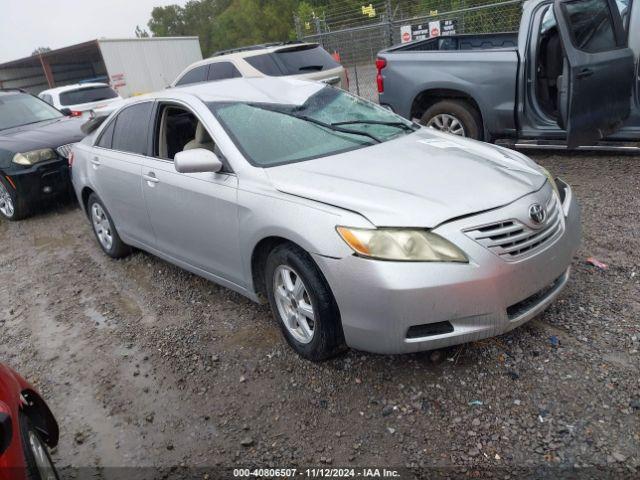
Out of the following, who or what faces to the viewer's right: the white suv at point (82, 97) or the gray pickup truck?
the gray pickup truck

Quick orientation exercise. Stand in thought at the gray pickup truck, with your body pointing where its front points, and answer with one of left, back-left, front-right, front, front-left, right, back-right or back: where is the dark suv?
back

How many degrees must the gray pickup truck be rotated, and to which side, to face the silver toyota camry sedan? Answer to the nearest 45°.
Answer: approximately 90° to its right

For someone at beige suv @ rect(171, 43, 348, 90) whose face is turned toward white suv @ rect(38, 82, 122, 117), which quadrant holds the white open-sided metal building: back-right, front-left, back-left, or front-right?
front-right

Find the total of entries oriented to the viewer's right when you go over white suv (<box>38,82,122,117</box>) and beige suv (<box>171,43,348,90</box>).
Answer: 0

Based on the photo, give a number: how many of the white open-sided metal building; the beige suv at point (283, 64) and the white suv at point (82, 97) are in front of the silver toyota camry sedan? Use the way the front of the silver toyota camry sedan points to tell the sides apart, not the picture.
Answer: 0

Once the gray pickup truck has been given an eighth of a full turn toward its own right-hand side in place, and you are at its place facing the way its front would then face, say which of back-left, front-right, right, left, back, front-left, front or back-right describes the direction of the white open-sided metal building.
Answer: back

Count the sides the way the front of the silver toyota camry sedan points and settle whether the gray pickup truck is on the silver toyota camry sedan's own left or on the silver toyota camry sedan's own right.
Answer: on the silver toyota camry sedan's own left

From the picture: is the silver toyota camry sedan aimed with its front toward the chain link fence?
no

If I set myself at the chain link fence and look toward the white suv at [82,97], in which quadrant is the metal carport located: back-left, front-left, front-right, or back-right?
front-right

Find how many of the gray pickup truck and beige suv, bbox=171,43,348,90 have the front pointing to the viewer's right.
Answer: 1

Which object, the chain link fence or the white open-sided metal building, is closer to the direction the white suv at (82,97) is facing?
the white open-sided metal building

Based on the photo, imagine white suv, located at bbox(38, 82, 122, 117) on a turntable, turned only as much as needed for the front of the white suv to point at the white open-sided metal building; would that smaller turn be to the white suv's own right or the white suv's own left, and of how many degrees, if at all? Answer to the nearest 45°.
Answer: approximately 45° to the white suv's own right

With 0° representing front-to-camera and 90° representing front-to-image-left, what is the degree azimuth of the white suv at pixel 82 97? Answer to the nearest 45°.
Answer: approximately 135°

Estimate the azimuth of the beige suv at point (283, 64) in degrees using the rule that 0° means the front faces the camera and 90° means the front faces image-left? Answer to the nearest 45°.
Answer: approximately 135°

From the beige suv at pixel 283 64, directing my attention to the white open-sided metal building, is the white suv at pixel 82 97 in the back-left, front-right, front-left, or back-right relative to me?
front-left

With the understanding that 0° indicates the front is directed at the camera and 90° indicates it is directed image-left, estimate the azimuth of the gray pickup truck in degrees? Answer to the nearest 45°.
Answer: approximately 270°
